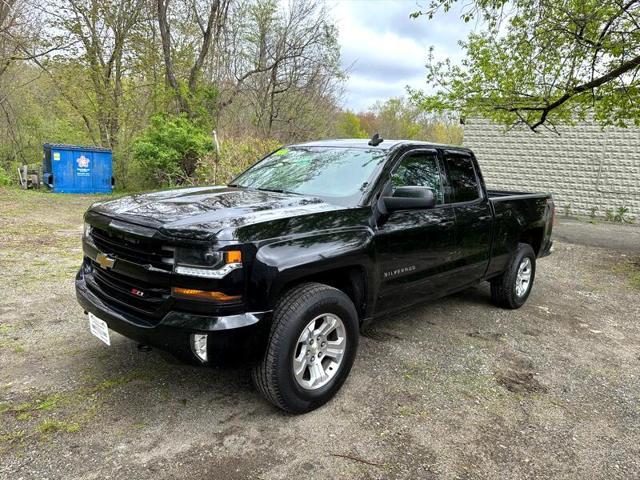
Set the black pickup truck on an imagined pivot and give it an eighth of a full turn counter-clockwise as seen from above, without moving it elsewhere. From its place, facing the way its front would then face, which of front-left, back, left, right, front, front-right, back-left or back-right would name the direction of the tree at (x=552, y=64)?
back-left

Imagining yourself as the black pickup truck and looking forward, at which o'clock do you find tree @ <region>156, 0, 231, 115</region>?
The tree is roughly at 4 o'clock from the black pickup truck.

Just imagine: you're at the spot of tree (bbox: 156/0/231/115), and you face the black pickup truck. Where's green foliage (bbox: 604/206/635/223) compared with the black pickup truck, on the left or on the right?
left

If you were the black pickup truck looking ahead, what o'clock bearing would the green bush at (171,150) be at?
The green bush is roughly at 4 o'clock from the black pickup truck.

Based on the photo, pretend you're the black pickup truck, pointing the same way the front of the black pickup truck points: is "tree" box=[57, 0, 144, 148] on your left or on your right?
on your right

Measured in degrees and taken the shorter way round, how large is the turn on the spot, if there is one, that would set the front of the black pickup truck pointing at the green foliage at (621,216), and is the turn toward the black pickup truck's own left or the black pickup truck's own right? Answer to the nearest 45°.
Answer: approximately 180°

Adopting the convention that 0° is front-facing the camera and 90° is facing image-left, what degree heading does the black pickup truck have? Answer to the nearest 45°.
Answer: approximately 45°

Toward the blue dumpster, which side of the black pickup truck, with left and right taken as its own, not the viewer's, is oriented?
right
